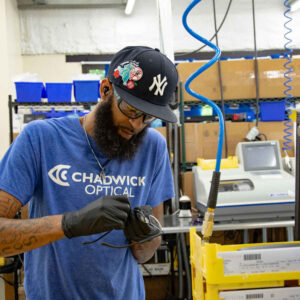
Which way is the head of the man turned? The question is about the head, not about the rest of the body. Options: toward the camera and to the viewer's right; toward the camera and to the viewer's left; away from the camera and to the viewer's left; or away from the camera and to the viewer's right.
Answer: toward the camera and to the viewer's right

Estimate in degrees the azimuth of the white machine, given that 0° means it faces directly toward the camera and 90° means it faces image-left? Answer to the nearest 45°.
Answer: approximately 0°

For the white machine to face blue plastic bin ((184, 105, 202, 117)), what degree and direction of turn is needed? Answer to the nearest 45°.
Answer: approximately 135° to its right

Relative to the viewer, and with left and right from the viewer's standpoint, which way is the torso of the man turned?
facing the viewer and to the right of the viewer

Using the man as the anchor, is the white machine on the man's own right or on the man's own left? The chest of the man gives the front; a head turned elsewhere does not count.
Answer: on the man's own left

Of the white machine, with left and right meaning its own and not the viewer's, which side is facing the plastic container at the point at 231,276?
front

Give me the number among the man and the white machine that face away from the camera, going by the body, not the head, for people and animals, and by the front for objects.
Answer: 0

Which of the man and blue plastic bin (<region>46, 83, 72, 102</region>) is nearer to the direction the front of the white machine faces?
the man

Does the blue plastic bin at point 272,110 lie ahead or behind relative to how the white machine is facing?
behind
